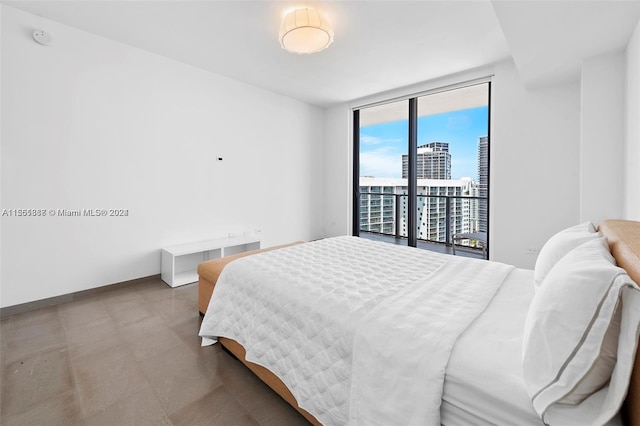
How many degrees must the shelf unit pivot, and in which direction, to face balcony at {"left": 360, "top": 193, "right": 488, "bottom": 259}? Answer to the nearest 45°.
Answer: approximately 45° to its left

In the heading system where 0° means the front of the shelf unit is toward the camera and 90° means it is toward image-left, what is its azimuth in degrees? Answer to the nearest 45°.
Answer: approximately 315°

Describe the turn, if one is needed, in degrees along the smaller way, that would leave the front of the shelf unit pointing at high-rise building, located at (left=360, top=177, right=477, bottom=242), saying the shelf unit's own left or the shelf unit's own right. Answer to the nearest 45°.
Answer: approximately 45° to the shelf unit's own left

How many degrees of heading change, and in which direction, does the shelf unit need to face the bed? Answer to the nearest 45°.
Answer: approximately 45° to its right
